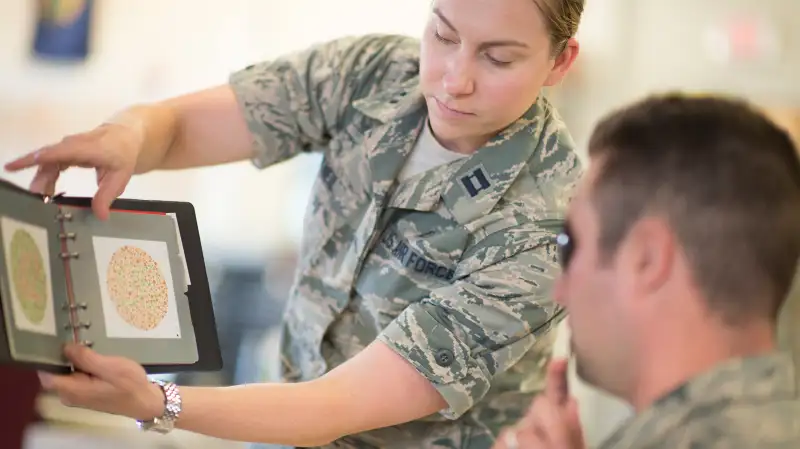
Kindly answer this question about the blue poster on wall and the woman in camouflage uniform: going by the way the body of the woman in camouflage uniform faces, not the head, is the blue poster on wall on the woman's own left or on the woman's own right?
on the woman's own right

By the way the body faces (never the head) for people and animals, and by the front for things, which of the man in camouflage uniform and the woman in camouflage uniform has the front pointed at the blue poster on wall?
the man in camouflage uniform

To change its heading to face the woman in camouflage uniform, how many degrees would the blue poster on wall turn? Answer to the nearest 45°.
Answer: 0° — it already faces them

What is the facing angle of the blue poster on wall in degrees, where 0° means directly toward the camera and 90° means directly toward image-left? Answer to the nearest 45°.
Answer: approximately 0°

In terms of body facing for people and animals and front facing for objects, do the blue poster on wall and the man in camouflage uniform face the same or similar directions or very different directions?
very different directions

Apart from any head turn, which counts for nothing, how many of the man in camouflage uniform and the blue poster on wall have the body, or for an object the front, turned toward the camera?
1

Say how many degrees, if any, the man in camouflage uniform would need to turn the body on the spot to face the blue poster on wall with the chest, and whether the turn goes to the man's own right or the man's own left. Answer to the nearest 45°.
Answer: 0° — they already face it

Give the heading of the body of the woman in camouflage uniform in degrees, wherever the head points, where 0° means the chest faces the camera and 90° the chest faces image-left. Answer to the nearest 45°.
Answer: approximately 45°

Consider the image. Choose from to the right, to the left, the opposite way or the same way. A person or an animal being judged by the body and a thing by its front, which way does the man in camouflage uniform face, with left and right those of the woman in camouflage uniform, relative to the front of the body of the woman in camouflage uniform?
to the right
